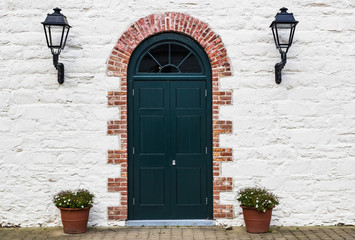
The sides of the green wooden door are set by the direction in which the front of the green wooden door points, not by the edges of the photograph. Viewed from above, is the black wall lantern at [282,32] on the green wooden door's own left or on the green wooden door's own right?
on the green wooden door's own left

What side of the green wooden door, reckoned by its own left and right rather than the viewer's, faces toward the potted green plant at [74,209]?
right

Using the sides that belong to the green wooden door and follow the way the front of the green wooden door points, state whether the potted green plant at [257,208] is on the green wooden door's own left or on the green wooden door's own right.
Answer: on the green wooden door's own left

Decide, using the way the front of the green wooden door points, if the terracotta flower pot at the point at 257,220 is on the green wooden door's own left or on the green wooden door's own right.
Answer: on the green wooden door's own left

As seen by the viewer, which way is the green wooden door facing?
toward the camera
